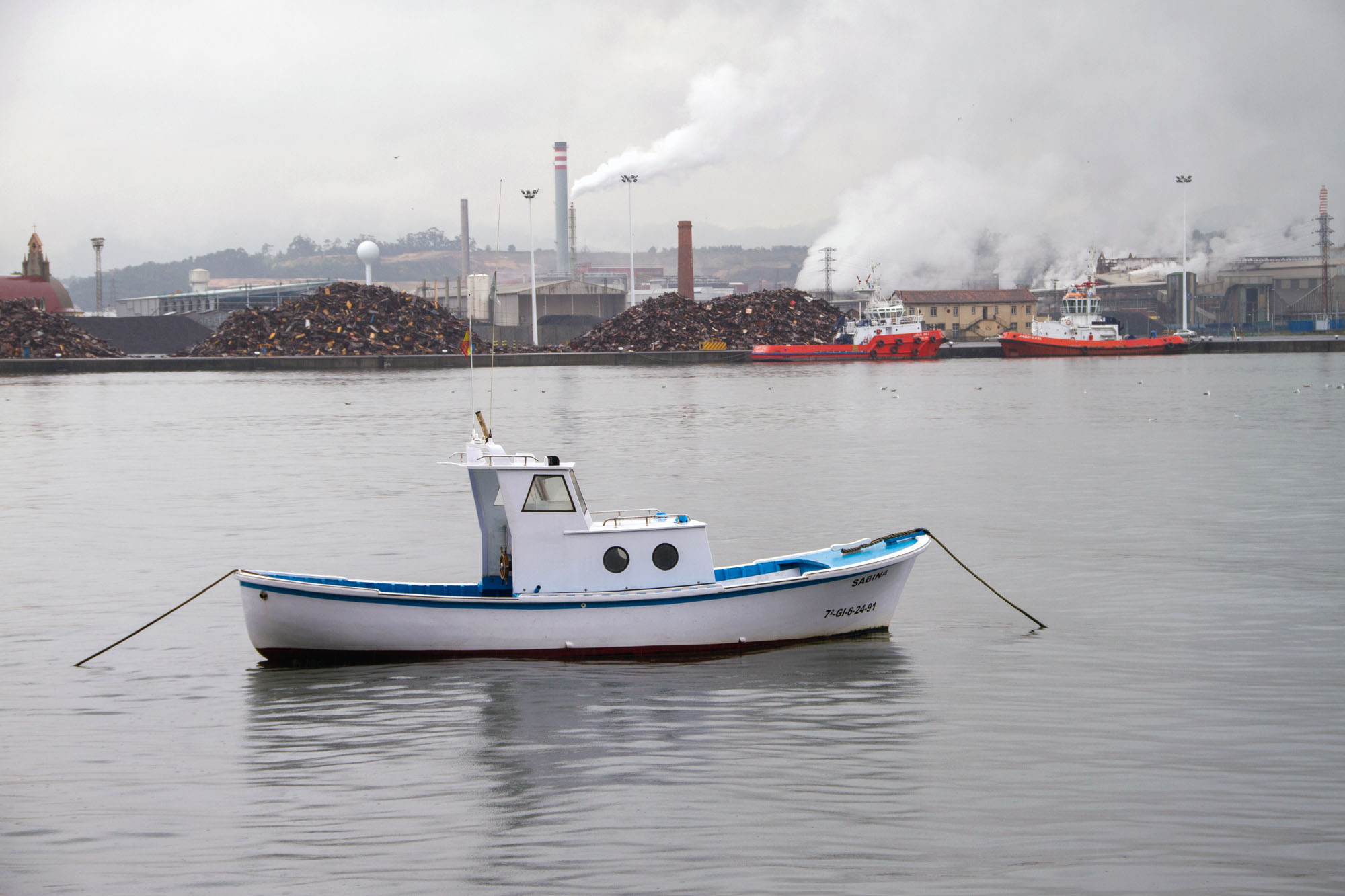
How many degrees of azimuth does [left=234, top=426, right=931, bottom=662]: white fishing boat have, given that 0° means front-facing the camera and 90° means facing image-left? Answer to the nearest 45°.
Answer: approximately 270°
